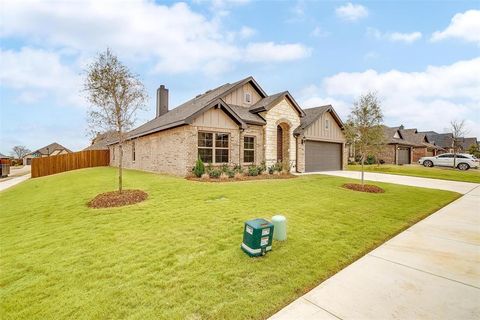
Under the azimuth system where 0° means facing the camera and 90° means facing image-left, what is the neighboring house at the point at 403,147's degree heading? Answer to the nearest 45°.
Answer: approximately 315°

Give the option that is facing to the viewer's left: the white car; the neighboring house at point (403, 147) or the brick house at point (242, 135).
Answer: the white car

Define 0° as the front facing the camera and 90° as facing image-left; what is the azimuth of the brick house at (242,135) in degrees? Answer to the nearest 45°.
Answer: approximately 315°

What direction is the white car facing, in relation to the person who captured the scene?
facing to the left of the viewer

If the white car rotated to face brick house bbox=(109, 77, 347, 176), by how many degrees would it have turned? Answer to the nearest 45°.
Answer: approximately 45° to its left

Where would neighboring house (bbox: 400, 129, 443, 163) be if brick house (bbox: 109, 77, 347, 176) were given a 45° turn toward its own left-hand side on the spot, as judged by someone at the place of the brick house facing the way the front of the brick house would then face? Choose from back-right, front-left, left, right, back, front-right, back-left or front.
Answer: front-left

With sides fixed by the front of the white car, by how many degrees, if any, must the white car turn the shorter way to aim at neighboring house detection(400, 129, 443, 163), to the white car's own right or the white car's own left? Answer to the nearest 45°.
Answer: approximately 90° to the white car's own right

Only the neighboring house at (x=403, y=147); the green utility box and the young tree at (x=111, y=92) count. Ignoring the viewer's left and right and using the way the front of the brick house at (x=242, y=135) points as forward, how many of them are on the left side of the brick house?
1

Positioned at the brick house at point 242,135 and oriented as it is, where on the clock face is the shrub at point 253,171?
The shrub is roughly at 1 o'clock from the brick house.
